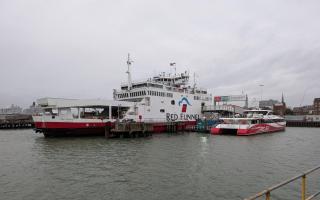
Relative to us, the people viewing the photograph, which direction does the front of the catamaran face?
facing away from the viewer and to the right of the viewer

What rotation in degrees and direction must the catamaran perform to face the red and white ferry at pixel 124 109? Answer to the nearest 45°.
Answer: approximately 135° to its left
